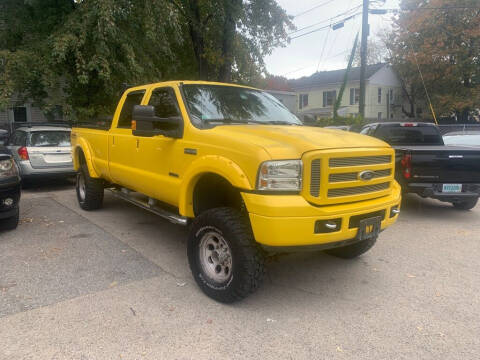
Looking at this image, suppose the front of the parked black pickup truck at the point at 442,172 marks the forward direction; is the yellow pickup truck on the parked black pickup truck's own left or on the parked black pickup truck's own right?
on the parked black pickup truck's own left

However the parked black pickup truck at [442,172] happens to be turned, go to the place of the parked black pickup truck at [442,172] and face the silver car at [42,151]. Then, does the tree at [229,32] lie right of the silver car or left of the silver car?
right

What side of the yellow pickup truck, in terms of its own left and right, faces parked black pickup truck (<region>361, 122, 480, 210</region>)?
left

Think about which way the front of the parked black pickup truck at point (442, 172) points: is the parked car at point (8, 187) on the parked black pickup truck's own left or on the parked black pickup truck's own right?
on the parked black pickup truck's own left

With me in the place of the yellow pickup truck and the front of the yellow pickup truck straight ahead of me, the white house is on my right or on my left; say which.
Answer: on my left

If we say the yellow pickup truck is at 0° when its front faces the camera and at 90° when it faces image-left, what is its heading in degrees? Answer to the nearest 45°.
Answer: approximately 315°

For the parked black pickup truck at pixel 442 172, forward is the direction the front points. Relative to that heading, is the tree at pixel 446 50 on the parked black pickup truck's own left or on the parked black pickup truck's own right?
on the parked black pickup truck's own right

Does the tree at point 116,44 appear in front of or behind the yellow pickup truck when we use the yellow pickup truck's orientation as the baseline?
behind

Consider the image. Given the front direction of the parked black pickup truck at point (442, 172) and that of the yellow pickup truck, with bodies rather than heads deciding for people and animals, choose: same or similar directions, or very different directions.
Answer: very different directions

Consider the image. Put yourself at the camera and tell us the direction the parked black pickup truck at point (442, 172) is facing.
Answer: facing away from the viewer and to the left of the viewer

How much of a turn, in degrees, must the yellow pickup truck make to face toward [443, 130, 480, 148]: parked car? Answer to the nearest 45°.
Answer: approximately 90° to its left

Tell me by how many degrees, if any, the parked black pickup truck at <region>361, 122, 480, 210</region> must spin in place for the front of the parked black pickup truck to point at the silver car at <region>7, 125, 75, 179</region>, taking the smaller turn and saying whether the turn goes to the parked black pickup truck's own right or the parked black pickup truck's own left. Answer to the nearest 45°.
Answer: approximately 45° to the parked black pickup truck's own left
